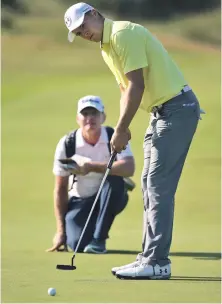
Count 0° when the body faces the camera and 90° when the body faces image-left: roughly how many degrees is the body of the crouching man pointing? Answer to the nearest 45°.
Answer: approximately 0°

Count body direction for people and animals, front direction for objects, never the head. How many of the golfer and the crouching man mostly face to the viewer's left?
1

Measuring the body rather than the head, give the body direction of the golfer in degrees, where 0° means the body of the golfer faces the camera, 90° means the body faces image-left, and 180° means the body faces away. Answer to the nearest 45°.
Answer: approximately 90°

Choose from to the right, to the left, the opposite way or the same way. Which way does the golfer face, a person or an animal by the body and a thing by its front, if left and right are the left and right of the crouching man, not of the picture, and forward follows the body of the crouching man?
to the right

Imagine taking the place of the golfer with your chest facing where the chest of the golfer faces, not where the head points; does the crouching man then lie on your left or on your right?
on your right
